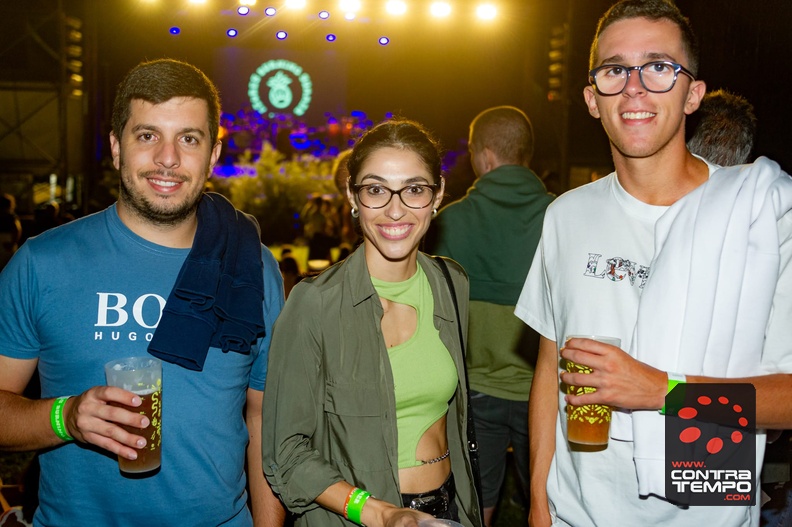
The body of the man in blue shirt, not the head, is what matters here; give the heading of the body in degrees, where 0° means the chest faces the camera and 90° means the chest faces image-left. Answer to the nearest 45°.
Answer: approximately 0°

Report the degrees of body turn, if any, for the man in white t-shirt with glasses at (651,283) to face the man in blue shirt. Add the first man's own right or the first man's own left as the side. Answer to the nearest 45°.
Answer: approximately 90° to the first man's own right

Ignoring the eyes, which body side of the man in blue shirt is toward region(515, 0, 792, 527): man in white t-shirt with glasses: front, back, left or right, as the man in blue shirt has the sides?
left

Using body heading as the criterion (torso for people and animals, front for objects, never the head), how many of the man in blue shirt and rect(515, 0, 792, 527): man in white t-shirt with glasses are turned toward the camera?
2

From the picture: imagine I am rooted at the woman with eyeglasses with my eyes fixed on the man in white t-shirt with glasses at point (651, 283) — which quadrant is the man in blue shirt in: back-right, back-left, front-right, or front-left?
back-right

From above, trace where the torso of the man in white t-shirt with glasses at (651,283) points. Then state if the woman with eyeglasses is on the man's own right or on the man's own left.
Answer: on the man's own right

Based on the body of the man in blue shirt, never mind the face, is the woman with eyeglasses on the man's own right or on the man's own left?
on the man's own left
